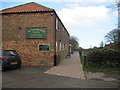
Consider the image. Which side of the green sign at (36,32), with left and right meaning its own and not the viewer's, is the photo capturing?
front

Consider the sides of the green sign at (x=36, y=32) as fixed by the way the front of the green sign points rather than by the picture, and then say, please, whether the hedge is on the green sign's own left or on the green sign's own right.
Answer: on the green sign's own left
